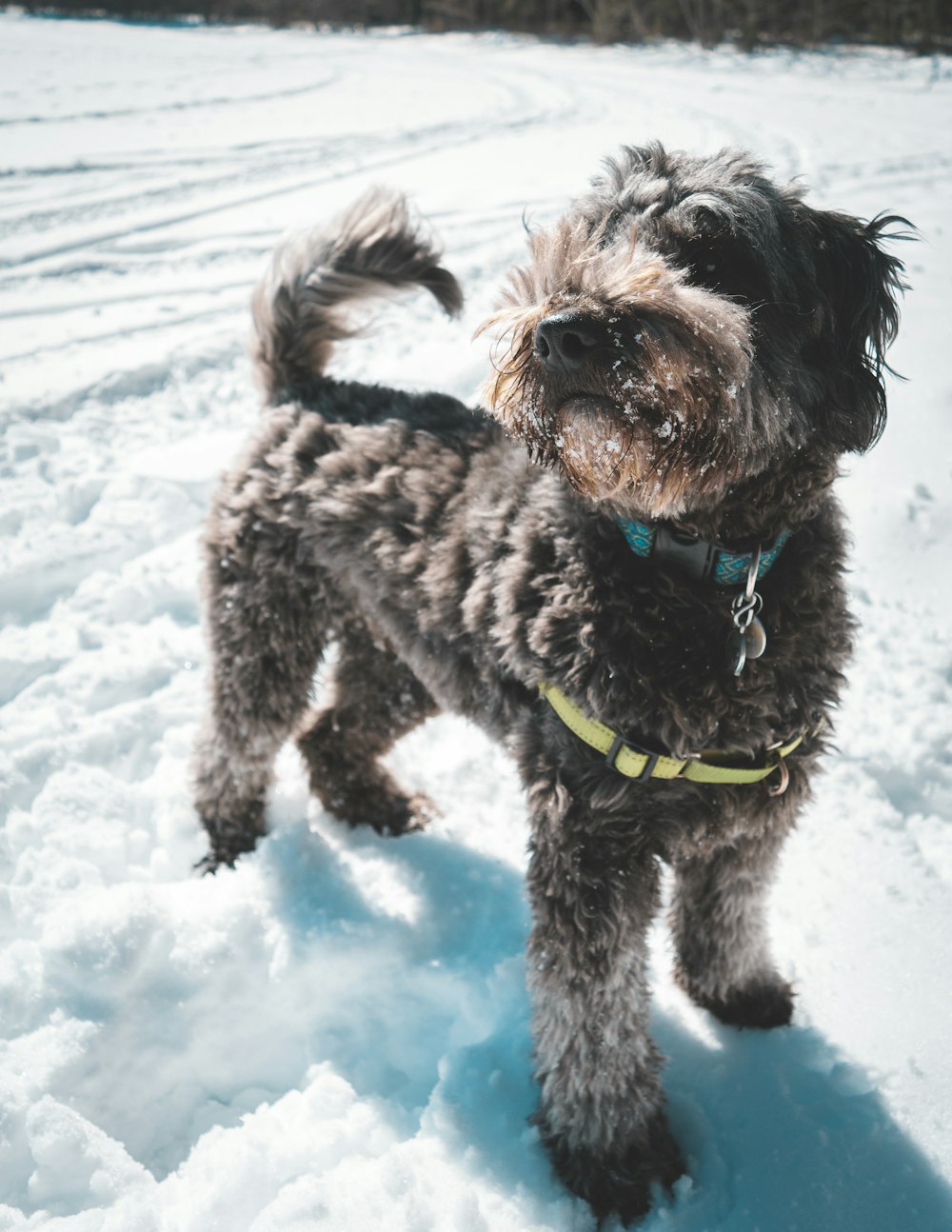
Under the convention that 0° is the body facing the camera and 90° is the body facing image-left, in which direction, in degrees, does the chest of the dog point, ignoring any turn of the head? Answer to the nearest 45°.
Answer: approximately 315°
